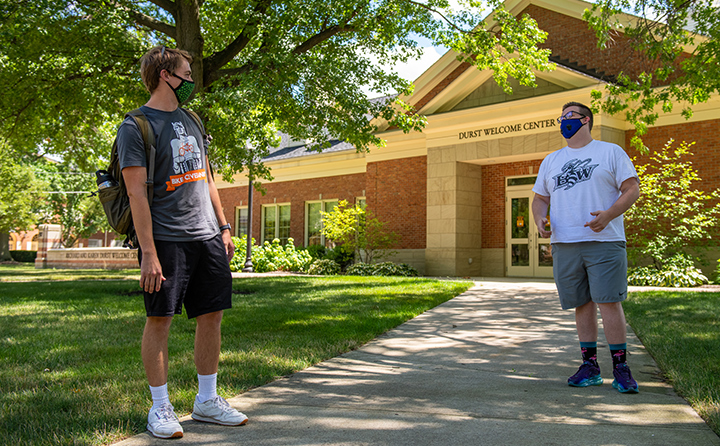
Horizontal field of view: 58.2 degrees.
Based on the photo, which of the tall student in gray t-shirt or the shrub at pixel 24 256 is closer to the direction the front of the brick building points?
the tall student in gray t-shirt

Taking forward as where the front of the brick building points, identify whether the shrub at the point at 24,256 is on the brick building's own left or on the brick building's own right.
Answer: on the brick building's own right

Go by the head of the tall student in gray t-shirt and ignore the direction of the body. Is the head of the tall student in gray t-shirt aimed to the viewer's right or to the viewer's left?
to the viewer's right

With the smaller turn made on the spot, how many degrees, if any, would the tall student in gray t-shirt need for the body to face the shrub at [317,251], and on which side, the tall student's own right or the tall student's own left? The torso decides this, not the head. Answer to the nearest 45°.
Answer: approximately 135° to the tall student's own left

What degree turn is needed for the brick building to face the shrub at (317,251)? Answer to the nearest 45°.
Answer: approximately 90° to its right

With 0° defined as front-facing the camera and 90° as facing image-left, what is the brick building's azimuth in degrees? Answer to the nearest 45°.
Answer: approximately 45°

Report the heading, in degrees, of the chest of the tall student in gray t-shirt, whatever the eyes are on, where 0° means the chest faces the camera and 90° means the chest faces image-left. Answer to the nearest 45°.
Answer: approximately 315°

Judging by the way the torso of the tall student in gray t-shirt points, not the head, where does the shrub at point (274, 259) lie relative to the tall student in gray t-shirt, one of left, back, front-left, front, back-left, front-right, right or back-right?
back-left

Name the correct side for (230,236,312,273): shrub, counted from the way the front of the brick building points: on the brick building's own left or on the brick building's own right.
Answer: on the brick building's own right
